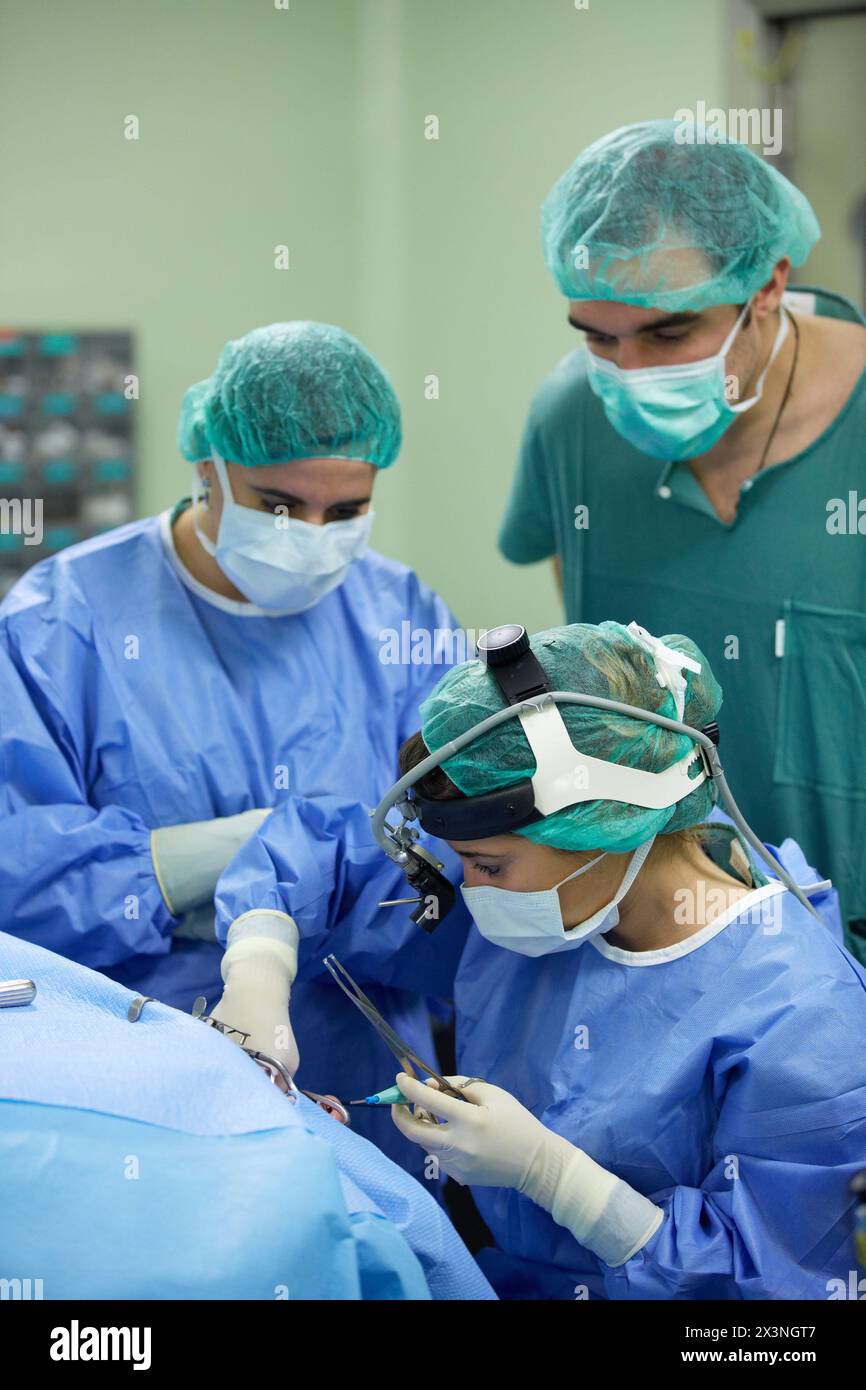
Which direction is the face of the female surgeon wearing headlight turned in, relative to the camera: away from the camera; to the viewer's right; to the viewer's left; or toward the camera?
to the viewer's left

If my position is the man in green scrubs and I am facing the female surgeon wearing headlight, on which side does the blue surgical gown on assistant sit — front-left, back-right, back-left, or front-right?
front-right

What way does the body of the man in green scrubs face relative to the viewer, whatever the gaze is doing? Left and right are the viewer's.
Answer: facing the viewer and to the left of the viewer

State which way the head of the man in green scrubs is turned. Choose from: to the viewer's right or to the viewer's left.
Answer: to the viewer's left

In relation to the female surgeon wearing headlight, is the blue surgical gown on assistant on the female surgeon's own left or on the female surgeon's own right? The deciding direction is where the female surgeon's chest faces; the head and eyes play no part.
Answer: on the female surgeon's own right

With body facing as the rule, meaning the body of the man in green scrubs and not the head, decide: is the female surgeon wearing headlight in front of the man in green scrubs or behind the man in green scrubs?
in front

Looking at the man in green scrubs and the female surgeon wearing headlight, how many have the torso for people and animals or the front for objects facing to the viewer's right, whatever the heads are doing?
0

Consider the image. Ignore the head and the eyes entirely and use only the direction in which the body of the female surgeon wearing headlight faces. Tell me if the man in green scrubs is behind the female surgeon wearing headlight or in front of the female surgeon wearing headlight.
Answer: behind
